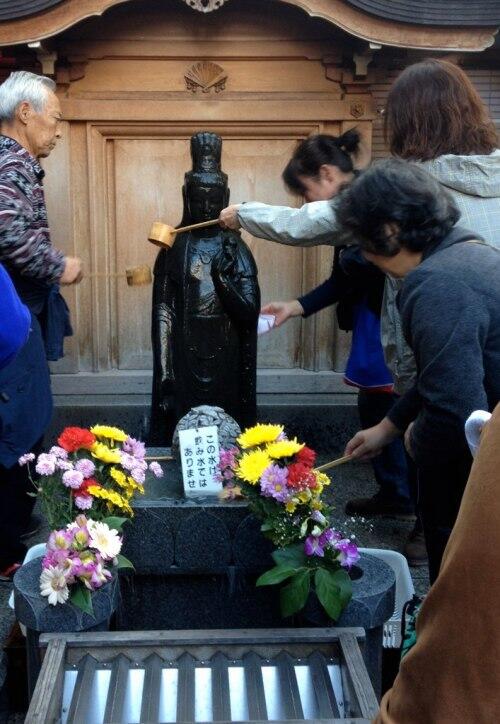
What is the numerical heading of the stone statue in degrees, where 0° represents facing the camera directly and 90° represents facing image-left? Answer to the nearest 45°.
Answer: approximately 0°

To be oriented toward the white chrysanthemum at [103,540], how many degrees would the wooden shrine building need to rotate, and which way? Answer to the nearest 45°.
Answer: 0° — it already faces it

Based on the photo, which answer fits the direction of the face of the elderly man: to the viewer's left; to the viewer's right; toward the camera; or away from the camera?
to the viewer's right

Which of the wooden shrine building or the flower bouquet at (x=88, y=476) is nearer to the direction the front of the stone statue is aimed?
the flower bouquet

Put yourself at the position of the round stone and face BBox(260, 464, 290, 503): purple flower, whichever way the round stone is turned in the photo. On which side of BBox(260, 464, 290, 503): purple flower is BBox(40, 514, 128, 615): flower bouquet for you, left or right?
right

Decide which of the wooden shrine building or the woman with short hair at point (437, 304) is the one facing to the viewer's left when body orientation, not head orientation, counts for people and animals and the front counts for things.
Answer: the woman with short hair

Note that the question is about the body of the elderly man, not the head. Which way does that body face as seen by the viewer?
to the viewer's right
